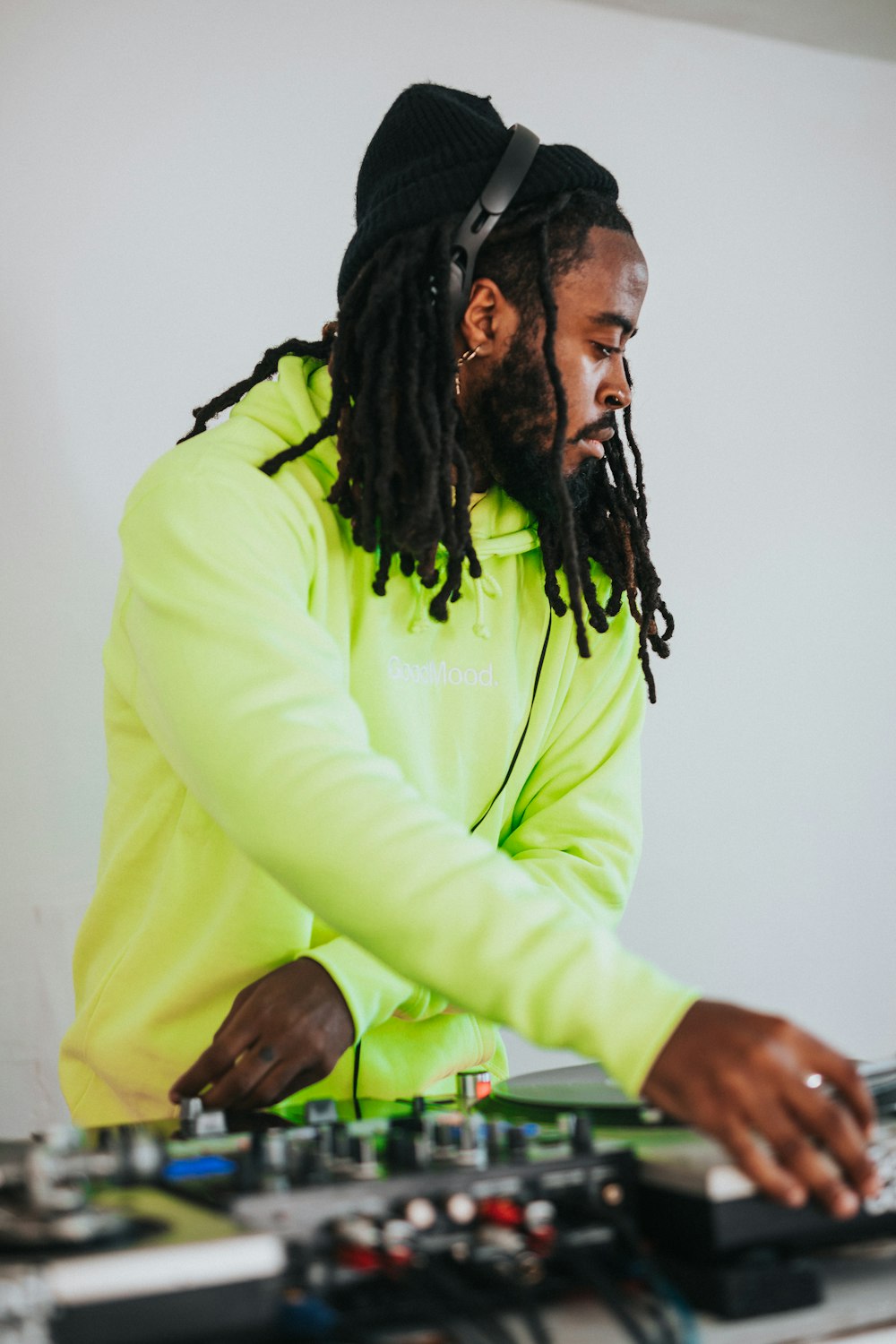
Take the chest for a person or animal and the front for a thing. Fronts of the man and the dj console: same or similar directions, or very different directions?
very different directions

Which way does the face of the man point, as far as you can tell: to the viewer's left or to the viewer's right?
to the viewer's right

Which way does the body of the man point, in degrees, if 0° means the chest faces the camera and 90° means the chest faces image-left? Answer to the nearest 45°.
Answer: approximately 315°

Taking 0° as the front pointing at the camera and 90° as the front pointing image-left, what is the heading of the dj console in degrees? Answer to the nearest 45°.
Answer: approximately 135°
